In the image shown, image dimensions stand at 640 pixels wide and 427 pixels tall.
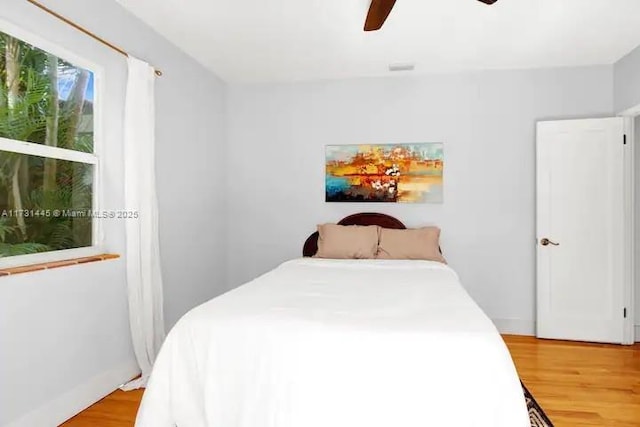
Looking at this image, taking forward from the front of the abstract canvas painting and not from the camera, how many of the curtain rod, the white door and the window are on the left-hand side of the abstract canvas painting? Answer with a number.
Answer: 1

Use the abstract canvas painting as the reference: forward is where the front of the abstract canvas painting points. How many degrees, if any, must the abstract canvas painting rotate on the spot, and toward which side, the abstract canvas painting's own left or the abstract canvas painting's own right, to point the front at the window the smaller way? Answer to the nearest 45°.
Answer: approximately 45° to the abstract canvas painting's own right

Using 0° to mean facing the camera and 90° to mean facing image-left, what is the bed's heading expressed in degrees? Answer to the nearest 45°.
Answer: approximately 0°

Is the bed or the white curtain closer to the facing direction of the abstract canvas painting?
the bed

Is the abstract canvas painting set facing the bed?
yes

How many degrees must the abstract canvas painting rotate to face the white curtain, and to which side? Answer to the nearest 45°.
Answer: approximately 45° to its right

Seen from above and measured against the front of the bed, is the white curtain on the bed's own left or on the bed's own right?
on the bed's own right

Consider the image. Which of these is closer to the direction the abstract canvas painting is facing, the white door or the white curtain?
the white curtain

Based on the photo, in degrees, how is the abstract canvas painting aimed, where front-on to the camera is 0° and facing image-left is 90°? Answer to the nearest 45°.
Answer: approximately 0°

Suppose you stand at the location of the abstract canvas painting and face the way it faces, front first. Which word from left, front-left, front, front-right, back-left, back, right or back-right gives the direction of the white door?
left

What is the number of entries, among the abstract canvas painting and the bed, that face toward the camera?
2

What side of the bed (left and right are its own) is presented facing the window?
right
